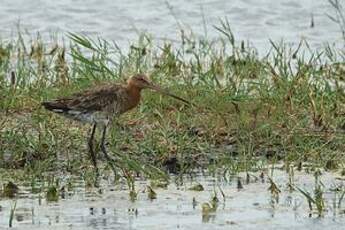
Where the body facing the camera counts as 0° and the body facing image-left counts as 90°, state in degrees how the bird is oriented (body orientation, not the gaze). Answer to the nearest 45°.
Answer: approximately 270°
